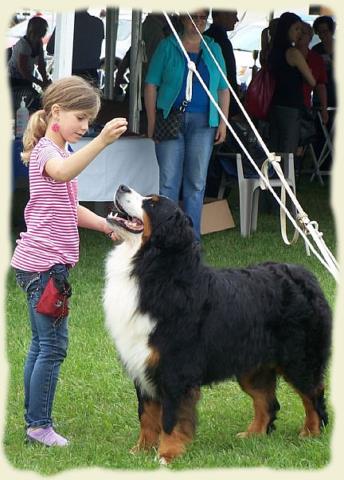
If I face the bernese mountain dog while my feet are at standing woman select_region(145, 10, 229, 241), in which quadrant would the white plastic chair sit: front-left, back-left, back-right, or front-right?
back-left

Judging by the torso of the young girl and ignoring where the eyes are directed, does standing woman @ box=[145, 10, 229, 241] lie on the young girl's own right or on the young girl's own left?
on the young girl's own left

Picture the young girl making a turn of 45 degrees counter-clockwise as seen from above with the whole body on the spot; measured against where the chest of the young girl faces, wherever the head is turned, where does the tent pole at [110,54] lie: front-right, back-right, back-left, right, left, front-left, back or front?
front-left

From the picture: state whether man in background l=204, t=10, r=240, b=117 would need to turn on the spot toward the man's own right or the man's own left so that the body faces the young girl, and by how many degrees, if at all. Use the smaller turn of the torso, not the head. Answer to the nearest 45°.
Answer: approximately 90° to the man's own right

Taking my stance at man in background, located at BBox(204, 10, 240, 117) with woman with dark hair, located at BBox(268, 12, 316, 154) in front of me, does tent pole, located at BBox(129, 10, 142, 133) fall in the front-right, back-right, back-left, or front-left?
back-right

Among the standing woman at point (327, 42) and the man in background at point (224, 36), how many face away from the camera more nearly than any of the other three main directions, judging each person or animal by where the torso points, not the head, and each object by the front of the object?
0

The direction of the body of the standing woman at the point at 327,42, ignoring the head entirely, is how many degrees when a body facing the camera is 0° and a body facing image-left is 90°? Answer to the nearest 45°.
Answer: approximately 45°

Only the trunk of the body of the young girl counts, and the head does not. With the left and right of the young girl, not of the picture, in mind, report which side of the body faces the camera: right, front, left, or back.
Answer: right

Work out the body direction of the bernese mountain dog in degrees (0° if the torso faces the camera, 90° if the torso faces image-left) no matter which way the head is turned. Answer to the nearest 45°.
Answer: approximately 45°

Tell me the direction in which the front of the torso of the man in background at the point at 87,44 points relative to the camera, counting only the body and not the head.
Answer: away from the camera

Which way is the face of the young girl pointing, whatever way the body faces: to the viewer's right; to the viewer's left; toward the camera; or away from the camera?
to the viewer's right

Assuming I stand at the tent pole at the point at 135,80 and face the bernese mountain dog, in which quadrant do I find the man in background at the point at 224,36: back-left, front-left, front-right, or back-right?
back-left
